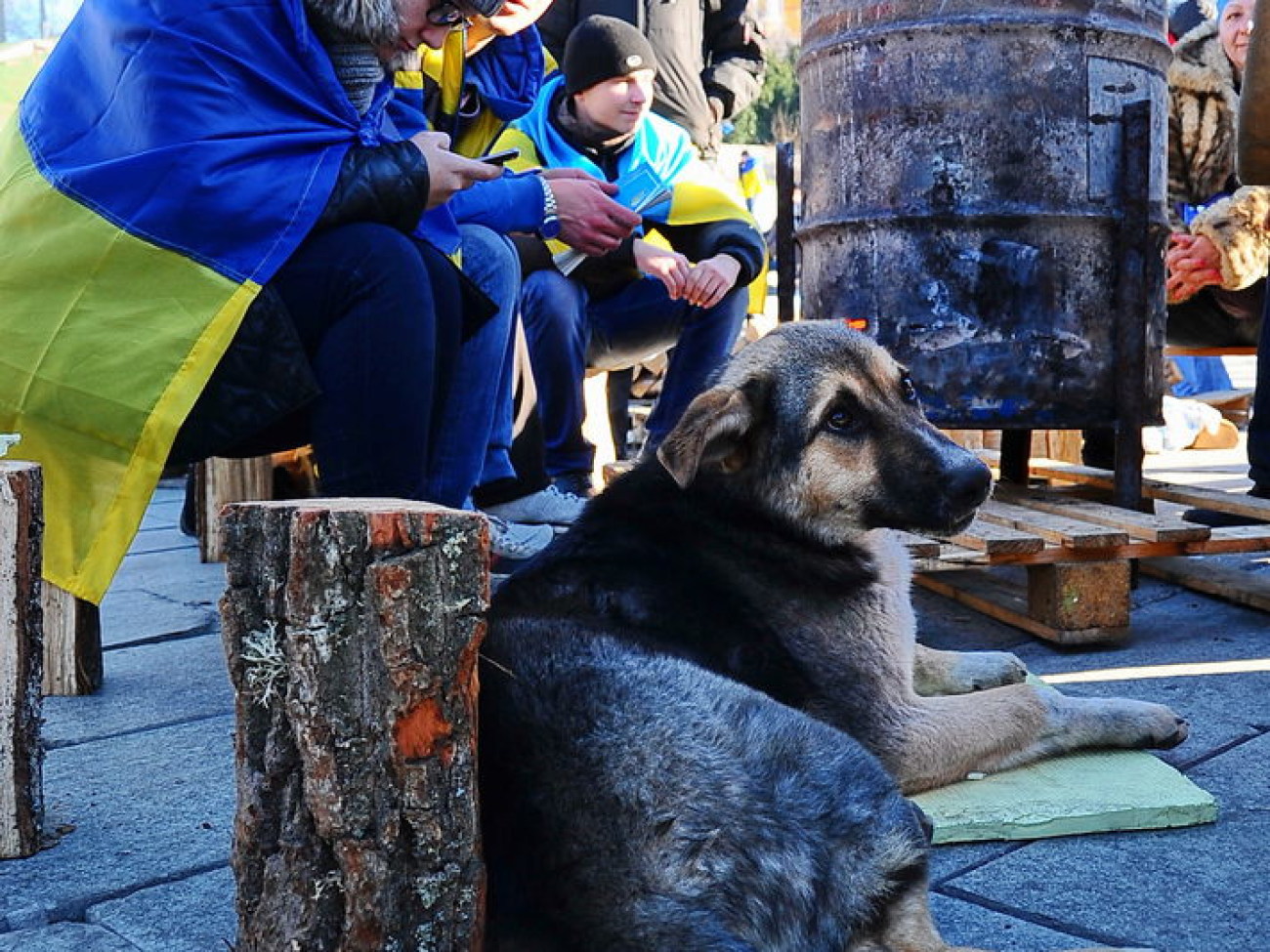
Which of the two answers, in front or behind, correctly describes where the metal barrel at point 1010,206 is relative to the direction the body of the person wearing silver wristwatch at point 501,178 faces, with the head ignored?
in front

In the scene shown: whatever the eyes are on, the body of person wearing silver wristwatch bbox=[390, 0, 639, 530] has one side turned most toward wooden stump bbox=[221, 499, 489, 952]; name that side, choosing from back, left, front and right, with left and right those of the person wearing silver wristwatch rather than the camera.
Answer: right

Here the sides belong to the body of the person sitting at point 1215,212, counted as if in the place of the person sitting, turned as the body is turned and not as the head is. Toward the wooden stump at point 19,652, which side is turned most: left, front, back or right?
front

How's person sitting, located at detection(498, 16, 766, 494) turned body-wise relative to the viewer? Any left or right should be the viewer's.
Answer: facing the viewer and to the right of the viewer

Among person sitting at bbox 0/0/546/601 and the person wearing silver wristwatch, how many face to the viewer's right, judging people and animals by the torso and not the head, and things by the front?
2

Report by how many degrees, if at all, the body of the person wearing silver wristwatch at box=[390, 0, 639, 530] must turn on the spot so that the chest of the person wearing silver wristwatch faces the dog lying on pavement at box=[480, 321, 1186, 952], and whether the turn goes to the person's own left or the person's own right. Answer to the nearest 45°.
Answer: approximately 90° to the person's own right

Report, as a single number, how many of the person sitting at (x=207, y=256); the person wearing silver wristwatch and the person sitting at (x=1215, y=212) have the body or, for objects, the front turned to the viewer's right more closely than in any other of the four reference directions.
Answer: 2

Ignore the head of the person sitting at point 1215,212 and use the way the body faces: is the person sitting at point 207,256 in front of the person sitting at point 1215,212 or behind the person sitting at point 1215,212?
in front

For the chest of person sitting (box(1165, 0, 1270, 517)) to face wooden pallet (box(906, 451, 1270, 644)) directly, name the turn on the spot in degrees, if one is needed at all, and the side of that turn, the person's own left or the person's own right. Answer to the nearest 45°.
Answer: approximately 45° to the person's own left

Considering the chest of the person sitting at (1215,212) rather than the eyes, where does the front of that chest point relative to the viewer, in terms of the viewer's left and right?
facing the viewer and to the left of the viewer

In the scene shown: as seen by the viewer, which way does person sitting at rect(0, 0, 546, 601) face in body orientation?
to the viewer's right

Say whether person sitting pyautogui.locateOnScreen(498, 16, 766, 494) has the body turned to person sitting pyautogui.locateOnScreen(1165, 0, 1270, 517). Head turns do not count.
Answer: no

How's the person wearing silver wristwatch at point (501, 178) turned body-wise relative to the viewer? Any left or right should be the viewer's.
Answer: facing to the right of the viewer
